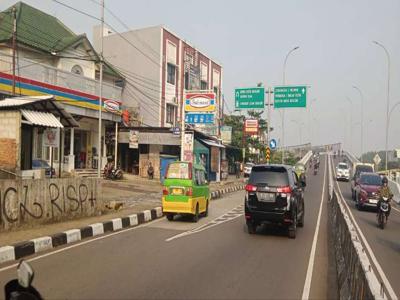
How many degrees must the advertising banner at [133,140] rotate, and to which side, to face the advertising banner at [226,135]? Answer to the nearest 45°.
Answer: approximately 135° to its left

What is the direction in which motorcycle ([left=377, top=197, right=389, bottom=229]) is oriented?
toward the camera

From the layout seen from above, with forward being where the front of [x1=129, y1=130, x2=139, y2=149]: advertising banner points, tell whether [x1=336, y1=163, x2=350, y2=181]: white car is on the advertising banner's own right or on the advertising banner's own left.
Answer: on the advertising banner's own left

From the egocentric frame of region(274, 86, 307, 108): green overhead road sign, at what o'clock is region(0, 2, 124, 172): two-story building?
The two-story building is roughly at 2 o'clock from the green overhead road sign.

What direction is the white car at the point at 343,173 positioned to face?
toward the camera

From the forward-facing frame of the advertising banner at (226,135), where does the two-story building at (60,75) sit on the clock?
The two-story building is roughly at 1 o'clock from the advertising banner.

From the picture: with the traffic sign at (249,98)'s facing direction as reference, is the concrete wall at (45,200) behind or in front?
in front

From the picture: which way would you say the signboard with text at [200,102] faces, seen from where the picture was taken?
facing the viewer

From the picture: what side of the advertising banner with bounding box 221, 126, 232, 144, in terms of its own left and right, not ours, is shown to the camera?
front

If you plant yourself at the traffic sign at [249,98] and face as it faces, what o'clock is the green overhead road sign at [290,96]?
The green overhead road sign is roughly at 9 o'clock from the traffic sign.

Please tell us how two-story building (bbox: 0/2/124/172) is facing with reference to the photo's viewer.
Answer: facing the viewer and to the right of the viewer

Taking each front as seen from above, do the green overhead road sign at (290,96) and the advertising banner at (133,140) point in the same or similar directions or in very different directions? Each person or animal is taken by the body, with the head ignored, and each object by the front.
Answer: same or similar directions

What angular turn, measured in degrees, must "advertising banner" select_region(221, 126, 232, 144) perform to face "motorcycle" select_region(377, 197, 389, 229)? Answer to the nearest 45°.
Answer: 0° — it already faces it

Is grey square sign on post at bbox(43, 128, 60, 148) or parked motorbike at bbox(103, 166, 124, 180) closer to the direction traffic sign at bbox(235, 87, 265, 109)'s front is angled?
the grey square sign on post

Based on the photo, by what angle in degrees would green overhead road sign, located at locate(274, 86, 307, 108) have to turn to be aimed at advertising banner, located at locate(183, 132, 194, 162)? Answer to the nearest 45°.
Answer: approximately 45° to its right
